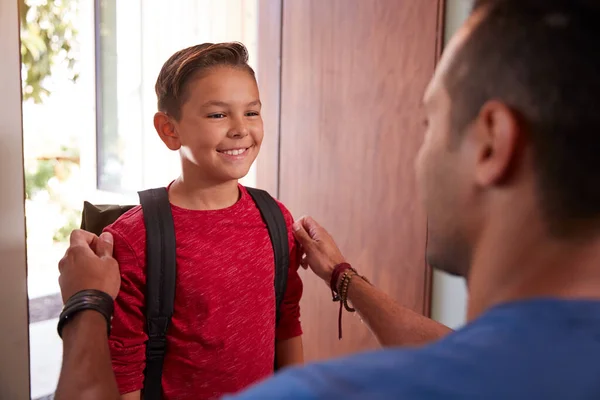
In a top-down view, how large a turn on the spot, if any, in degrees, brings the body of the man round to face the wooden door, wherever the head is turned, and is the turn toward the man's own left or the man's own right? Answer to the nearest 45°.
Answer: approximately 45° to the man's own right

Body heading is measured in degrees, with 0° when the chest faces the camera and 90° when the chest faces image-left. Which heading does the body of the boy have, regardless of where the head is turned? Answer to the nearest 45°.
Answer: approximately 315°

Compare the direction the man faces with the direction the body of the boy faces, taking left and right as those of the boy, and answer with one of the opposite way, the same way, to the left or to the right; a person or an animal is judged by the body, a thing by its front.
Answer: the opposite way

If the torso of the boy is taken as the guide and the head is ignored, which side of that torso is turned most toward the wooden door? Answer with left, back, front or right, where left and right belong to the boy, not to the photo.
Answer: left

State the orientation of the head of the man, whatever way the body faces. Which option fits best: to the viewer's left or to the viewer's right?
to the viewer's left

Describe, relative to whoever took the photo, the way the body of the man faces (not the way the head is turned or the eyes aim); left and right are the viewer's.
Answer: facing away from the viewer and to the left of the viewer

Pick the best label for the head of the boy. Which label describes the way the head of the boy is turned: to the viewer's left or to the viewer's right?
to the viewer's right
